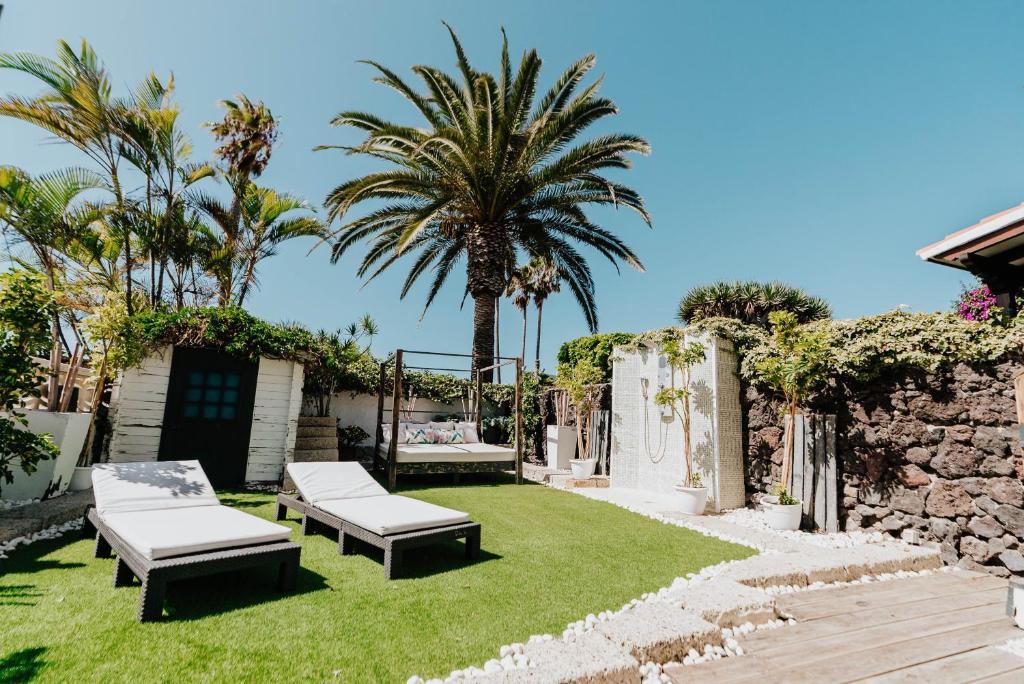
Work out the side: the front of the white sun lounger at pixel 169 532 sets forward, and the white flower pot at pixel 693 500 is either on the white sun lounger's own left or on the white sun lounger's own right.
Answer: on the white sun lounger's own left

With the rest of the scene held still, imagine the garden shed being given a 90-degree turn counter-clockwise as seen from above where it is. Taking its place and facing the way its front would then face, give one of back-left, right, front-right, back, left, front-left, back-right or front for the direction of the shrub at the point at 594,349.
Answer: front

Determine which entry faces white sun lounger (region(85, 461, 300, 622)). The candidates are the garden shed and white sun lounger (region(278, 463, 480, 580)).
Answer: the garden shed

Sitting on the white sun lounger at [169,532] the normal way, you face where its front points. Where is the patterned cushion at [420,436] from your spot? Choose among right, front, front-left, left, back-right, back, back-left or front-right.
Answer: left

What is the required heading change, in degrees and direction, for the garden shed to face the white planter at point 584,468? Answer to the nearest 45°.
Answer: approximately 90° to its left

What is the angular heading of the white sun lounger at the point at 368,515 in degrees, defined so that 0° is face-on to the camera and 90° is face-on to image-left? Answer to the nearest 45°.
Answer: approximately 315°

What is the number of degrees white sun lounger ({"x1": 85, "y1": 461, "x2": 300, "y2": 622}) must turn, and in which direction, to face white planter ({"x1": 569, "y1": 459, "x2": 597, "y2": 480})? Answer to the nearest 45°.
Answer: approximately 90° to its left

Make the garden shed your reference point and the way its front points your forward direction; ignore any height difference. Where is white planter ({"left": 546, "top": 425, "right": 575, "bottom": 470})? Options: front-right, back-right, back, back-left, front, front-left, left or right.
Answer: left

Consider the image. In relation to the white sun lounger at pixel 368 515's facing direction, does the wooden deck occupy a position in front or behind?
in front

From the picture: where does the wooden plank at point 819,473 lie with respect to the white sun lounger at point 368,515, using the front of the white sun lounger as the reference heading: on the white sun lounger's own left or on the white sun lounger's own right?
on the white sun lounger's own left

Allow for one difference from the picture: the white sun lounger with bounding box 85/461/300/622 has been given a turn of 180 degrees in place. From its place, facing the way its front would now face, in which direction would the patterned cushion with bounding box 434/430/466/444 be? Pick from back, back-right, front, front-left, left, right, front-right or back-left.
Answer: right
